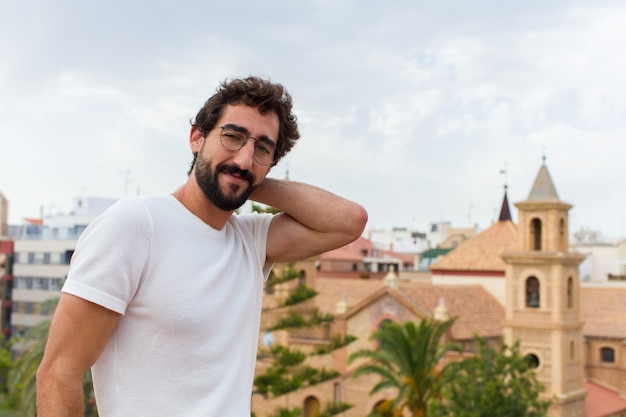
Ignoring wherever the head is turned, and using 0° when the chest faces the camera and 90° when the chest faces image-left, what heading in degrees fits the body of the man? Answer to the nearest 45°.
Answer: approximately 315°

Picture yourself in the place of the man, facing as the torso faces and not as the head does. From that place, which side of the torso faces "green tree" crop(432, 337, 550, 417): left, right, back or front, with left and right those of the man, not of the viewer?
left

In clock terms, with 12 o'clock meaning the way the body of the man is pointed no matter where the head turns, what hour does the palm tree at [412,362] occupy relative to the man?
The palm tree is roughly at 8 o'clock from the man.

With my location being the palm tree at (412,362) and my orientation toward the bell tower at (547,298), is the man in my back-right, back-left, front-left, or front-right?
back-right

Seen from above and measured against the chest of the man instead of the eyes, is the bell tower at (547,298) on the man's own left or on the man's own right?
on the man's own left

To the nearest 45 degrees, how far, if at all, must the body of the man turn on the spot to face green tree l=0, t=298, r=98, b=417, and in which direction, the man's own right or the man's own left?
approximately 135° to the man's own left
